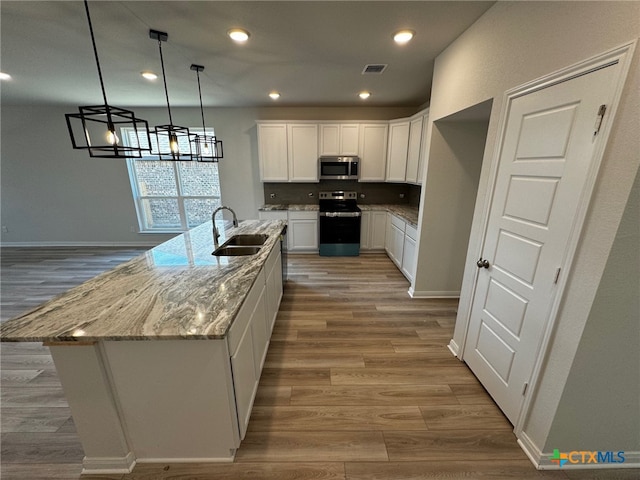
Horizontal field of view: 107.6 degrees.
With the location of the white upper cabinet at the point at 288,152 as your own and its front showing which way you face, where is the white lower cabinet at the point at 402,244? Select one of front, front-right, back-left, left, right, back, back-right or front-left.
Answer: front-left

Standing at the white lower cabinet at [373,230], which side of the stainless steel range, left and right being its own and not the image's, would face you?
left

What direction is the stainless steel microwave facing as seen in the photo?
toward the camera

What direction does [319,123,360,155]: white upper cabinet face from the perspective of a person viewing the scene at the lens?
facing the viewer

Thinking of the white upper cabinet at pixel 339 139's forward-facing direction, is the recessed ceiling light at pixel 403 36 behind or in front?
in front

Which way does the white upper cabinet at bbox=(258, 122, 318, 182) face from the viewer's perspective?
toward the camera

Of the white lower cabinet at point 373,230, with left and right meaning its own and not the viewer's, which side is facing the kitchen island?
front
